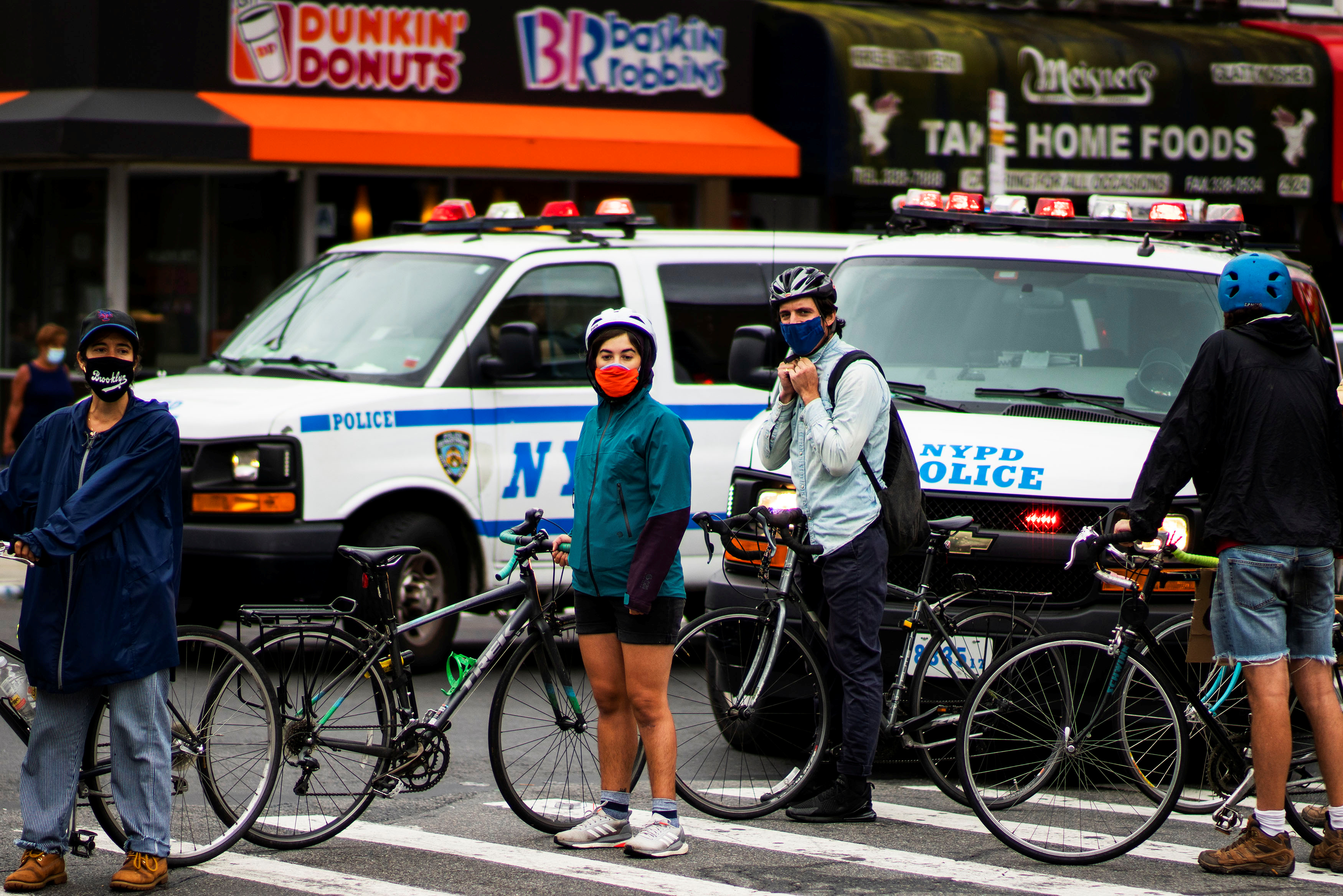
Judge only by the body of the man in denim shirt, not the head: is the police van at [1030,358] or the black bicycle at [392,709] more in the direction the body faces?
the black bicycle

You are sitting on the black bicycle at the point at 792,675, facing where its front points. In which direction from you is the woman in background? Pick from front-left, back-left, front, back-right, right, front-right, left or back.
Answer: right

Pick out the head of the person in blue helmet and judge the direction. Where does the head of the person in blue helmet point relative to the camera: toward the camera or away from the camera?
away from the camera

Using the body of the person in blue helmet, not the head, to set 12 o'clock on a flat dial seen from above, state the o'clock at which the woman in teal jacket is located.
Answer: The woman in teal jacket is roughly at 10 o'clock from the person in blue helmet.

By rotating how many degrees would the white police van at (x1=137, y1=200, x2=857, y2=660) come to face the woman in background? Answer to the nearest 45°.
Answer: approximately 90° to its right

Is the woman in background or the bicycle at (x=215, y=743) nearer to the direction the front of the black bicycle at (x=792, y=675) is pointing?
the bicycle

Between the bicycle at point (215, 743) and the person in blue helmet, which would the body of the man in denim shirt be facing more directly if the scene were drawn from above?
the bicycle

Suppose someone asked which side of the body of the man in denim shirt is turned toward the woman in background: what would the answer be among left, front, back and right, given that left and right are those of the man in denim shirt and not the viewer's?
right
